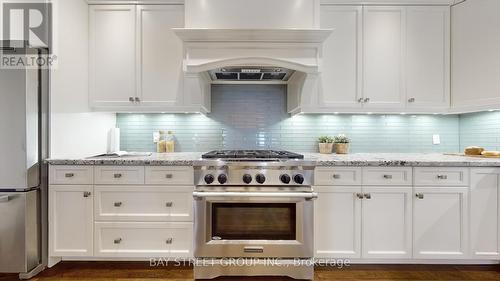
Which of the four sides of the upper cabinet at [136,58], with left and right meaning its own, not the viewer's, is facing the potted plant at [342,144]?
left

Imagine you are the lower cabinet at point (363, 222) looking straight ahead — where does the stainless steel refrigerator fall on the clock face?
The stainless steel refrigerator is roughly at 2 o'clock from the lower cabinet.

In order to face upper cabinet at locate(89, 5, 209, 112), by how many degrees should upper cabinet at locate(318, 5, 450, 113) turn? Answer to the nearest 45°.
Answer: approximately 45° to its right

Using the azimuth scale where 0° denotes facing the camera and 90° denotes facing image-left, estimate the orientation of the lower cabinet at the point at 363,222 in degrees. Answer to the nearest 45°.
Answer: approximately 0°

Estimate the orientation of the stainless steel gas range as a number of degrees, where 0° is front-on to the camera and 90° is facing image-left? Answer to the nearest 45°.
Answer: approximately 0°

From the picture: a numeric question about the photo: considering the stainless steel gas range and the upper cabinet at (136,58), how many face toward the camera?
2
